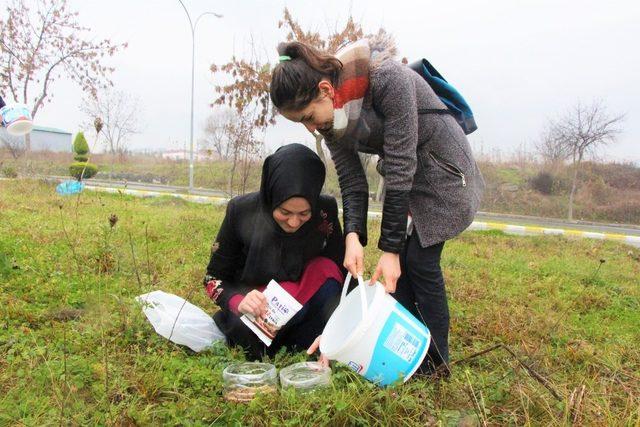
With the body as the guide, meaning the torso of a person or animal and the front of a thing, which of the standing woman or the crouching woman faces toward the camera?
the crouching woman

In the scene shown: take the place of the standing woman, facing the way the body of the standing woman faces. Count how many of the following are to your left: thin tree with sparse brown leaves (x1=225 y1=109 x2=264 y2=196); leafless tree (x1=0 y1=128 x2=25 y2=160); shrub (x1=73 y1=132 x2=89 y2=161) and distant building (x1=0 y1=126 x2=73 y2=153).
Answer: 0

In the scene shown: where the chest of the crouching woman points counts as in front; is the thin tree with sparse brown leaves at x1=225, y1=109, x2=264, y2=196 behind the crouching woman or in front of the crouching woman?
behind

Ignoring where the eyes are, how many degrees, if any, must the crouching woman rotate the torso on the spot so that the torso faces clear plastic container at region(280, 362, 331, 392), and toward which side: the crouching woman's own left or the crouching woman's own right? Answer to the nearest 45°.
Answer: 0° — they already face it

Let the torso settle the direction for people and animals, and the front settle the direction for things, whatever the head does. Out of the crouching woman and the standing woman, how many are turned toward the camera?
1

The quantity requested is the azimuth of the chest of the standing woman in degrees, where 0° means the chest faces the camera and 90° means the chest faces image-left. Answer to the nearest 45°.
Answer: approximately 90°

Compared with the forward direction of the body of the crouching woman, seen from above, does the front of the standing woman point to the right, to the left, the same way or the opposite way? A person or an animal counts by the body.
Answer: to the right

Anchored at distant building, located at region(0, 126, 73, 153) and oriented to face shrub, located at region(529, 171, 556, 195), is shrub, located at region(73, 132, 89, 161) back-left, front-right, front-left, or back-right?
front-right

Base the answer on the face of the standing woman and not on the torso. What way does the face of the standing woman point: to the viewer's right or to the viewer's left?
to the viewer's left

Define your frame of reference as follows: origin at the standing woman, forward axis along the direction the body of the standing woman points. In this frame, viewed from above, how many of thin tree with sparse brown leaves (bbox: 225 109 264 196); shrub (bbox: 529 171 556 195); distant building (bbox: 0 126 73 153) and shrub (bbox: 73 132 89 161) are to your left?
0

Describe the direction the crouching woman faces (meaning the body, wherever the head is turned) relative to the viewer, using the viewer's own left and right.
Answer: facing the viewer

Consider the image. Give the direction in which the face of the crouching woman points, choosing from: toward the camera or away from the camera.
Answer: toward the camera

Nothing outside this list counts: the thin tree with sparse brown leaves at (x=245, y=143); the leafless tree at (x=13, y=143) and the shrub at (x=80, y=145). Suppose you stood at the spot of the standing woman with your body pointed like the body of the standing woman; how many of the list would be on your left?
0

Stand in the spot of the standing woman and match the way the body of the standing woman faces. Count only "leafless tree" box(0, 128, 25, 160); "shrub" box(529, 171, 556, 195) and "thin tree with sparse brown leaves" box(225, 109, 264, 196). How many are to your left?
0

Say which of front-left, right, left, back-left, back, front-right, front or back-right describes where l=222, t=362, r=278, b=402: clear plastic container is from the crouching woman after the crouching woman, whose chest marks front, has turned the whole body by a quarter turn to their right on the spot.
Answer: left

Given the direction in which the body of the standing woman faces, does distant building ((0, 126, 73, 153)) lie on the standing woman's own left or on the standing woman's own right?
on the standing woman's own right

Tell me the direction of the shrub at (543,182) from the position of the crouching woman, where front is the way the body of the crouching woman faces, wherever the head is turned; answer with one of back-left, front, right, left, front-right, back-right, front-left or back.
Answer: back-left
